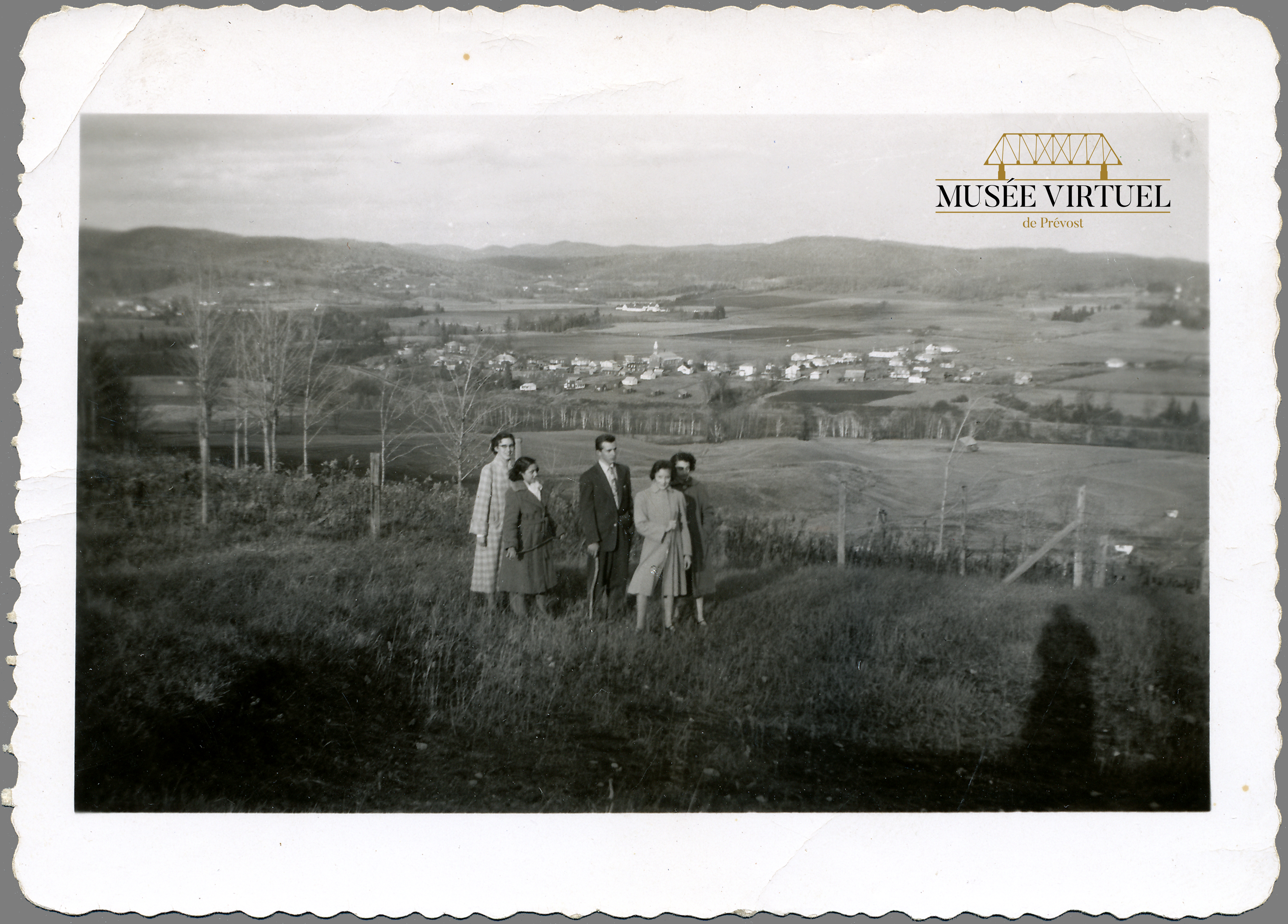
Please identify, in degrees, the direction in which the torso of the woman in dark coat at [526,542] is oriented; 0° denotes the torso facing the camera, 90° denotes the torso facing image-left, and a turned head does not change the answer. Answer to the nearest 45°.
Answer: approximately 315°

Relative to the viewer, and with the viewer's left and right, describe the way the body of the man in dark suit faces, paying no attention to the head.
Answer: facing the viewer and to the right of the viewer

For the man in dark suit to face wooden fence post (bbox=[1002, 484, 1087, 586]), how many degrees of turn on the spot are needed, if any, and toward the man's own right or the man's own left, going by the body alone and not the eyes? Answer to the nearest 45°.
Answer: approximately 45° to the man's own left

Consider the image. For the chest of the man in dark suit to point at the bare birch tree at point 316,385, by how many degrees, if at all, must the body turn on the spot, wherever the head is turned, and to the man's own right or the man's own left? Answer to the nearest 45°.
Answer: approximately 135° to the man's own right

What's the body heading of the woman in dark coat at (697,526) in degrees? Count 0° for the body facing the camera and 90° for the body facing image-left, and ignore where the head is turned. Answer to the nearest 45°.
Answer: approximately 45°

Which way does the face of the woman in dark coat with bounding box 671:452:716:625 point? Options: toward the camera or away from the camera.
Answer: toward the camera

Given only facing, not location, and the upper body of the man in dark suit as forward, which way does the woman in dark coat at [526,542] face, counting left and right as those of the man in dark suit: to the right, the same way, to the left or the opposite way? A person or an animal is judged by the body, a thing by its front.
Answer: the same way

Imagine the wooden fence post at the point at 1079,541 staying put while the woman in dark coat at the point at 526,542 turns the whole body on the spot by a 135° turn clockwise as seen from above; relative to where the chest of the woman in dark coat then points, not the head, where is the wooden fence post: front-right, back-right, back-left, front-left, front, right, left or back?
back
